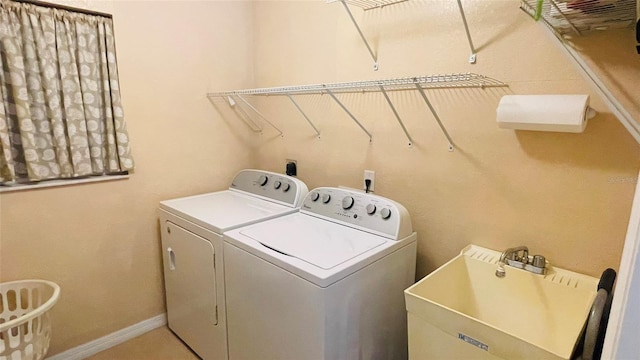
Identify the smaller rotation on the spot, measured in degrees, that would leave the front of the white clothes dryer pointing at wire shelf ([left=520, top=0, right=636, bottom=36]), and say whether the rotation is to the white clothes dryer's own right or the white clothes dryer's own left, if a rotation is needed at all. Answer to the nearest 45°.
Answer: approximately 90° to the white clothes dryer's own left

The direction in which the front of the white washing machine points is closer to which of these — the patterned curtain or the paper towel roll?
the patterned curtain

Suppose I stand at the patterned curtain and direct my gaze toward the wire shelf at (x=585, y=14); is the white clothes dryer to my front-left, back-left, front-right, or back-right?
front-left

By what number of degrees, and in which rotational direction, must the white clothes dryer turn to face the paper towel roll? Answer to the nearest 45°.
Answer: approximately 90° to its left

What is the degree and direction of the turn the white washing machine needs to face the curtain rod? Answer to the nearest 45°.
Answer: approximately 45° to its right

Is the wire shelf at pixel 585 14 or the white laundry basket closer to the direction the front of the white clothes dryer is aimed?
the white laundry basket

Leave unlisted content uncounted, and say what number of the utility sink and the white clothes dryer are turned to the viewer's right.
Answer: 0

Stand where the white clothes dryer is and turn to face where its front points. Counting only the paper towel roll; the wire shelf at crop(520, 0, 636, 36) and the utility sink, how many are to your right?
0

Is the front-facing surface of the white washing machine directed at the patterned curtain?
no

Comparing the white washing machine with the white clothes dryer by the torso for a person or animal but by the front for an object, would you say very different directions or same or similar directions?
same or similar directions

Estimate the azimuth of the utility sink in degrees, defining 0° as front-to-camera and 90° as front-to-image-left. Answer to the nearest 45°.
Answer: approximately 45°

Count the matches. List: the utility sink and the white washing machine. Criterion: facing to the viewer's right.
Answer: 0
